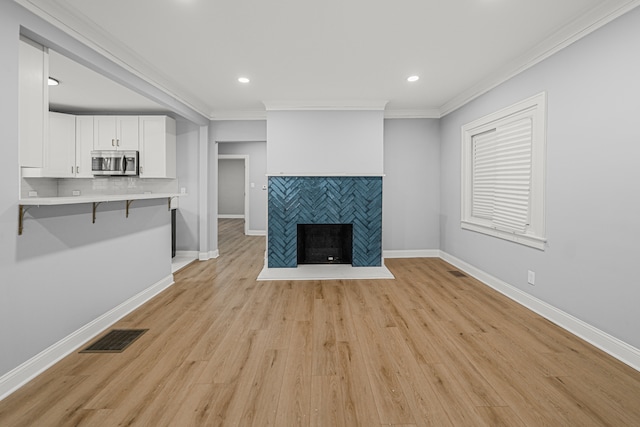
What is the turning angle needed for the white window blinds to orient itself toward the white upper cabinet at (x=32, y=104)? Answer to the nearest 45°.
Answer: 0° — it already faces it

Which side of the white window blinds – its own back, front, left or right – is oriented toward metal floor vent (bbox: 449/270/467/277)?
right

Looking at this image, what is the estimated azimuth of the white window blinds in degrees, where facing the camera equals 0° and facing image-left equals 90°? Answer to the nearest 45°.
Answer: approximately 45°

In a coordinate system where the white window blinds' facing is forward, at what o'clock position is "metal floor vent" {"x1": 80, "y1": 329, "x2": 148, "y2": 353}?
The metal floor vent is roughly at 12 o'clock from the white window blinds.

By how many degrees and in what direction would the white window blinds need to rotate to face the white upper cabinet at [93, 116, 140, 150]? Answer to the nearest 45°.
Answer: approximately 45° to its right

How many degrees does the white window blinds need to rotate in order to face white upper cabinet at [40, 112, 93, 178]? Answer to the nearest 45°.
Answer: approximately 45° to its right
